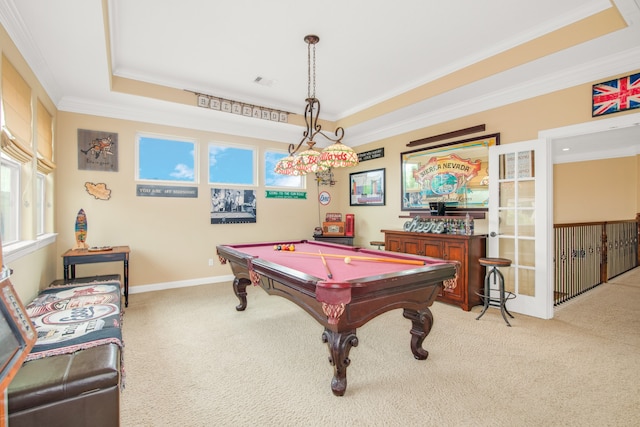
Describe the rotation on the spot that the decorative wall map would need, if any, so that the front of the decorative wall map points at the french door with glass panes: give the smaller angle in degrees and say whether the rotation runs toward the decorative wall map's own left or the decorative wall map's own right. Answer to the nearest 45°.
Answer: approximately 45° to the decorative wall map's own left

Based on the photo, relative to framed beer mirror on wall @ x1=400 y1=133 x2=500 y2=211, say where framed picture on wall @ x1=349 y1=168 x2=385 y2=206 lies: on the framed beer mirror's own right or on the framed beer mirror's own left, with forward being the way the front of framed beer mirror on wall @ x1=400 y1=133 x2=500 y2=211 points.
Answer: on the framed beer mirror's own right

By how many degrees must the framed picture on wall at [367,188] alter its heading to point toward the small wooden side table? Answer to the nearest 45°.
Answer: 0° — it already faces it

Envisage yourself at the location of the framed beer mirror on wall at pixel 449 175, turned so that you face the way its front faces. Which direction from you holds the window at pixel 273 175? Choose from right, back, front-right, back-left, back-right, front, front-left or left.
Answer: front-right

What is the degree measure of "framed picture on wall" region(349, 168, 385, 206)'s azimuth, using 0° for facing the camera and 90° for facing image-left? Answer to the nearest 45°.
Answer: approximately 45°

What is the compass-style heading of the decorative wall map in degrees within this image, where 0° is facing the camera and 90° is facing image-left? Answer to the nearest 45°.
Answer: approximately 0°

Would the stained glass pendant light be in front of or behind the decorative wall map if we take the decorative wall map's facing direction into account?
in front

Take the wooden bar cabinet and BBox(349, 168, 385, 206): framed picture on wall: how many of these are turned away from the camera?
0

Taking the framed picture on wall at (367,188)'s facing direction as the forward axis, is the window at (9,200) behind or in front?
in front

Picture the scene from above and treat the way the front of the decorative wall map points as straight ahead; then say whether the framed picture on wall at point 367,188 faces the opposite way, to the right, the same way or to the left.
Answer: to the right
